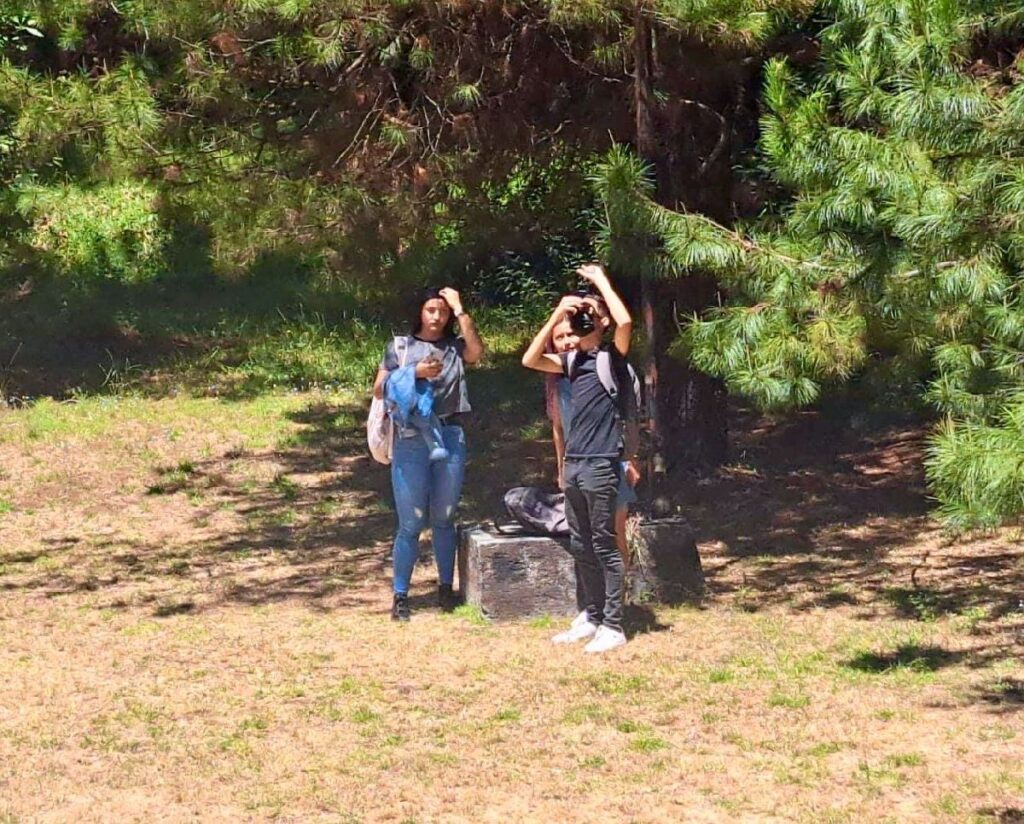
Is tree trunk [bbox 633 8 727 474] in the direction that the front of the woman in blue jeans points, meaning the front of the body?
no

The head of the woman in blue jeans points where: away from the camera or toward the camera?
toward the camera

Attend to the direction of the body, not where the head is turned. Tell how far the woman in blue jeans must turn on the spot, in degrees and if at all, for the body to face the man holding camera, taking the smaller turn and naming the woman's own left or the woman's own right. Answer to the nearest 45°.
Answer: approximately 45° to the woman's own left

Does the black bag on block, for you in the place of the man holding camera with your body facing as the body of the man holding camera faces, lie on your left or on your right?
on your right

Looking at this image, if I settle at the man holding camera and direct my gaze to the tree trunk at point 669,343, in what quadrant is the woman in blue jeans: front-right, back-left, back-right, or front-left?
front-left

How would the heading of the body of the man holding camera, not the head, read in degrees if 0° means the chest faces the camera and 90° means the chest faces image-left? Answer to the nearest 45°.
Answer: approximately 45°

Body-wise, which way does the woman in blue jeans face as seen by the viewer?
toward the camera

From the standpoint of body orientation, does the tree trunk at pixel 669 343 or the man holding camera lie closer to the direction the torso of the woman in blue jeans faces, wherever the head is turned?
the man holding camera

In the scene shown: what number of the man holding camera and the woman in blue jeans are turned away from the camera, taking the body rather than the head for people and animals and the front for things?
0

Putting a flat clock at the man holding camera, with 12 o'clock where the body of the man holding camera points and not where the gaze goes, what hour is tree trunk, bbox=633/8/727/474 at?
The tree trunk is roughly at 5 o'clock from the man holding camera.

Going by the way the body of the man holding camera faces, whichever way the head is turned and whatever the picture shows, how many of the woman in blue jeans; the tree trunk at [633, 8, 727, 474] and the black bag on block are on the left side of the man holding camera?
0
